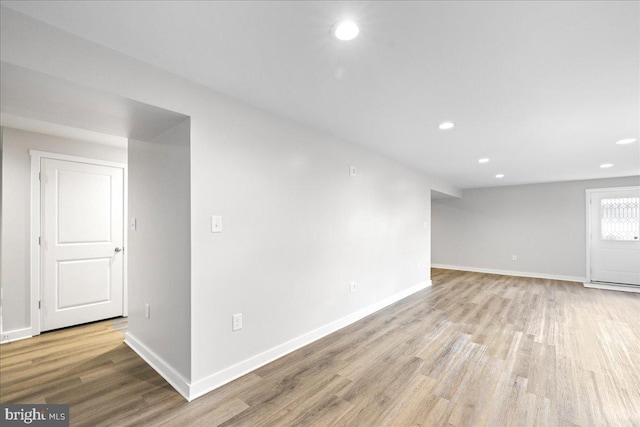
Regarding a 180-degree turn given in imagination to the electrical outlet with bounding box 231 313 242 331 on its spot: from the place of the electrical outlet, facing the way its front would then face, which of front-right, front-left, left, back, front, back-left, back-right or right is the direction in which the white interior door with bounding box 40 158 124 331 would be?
front

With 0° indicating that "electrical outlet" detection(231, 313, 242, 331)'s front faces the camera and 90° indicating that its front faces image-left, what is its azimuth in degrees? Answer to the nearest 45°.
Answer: approximately 315°
